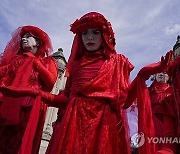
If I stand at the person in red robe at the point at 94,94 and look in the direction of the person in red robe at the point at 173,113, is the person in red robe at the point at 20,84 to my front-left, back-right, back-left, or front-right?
back-left

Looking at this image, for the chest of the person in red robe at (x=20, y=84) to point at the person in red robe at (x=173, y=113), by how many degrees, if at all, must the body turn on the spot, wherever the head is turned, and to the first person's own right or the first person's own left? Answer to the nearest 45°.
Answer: approximately 90° to the first person's own left

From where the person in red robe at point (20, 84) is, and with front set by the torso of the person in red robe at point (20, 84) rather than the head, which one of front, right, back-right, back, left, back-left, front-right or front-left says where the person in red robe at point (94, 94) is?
left

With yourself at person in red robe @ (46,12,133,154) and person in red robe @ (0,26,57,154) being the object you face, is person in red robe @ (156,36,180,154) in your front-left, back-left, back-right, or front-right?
back-right
